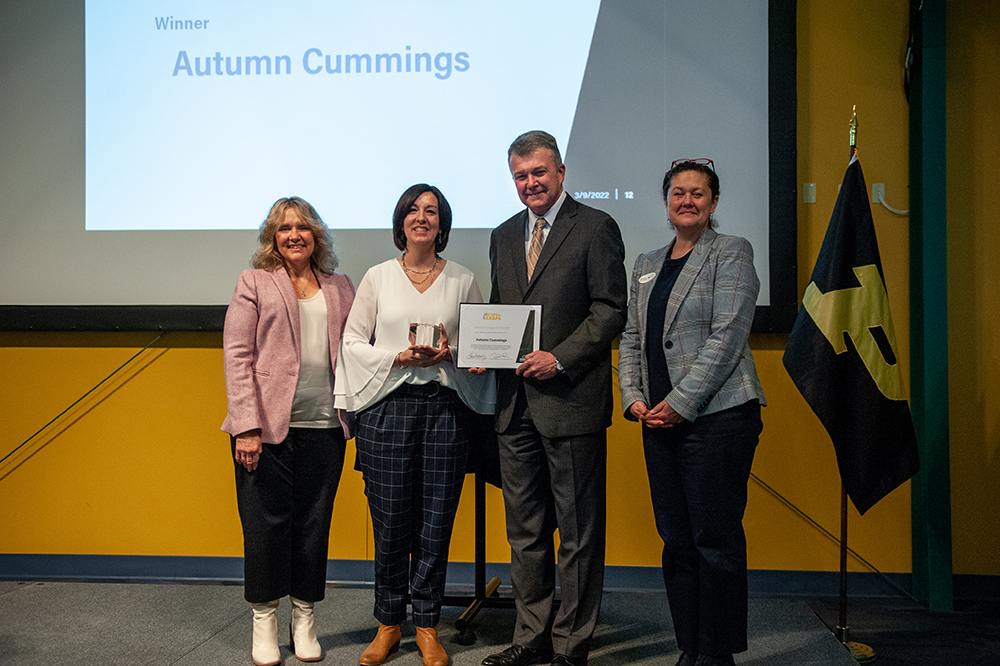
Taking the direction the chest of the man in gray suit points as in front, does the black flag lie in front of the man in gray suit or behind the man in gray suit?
behind

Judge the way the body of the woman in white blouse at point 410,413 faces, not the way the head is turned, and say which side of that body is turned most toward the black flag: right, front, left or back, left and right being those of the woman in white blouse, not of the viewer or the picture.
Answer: left

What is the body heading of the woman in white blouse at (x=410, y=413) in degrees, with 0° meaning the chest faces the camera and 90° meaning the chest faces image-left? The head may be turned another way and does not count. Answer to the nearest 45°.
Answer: approximately 0°
